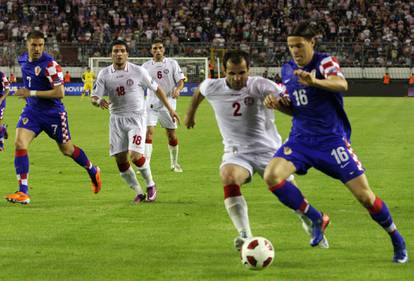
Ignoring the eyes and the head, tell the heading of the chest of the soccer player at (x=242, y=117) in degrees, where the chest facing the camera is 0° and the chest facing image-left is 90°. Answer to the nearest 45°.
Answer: approximately 0°

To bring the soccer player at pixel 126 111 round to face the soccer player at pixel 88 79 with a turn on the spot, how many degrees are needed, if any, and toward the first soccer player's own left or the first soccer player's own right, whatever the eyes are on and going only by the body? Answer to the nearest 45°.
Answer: approximately 180°

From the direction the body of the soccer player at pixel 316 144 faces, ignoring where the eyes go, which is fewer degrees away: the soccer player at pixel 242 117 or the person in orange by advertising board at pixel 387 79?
the soccer player

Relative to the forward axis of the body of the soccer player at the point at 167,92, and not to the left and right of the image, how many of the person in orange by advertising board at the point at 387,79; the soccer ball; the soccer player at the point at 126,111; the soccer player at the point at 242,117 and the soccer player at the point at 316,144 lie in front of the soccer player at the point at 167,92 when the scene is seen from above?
4

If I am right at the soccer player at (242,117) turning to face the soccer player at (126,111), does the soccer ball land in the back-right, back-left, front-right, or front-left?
back-left
